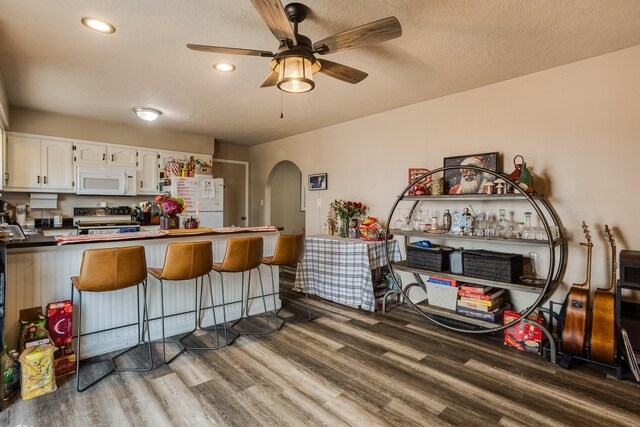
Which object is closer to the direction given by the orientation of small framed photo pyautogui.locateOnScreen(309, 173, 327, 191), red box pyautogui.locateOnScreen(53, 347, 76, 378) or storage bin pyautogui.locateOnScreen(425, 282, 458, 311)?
the red box

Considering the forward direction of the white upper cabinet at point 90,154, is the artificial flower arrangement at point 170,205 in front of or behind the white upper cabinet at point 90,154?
in front

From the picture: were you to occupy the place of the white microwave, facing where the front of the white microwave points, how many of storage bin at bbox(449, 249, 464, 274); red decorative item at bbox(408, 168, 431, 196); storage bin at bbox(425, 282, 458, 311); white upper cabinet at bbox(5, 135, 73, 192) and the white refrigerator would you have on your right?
1

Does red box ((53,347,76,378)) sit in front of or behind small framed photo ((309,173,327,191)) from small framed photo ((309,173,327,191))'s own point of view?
in front

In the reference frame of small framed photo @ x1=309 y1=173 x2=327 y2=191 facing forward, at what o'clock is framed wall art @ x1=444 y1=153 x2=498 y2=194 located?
The framed wall art is roughly at 9 o'clock from the small framed photo.

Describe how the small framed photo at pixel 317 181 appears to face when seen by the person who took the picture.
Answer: facing the viewer and to the left of the viewer

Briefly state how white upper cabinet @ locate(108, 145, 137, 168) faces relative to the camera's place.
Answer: facing the viewer

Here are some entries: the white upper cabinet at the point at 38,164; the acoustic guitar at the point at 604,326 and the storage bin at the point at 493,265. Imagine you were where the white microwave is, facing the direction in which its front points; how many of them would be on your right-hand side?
1

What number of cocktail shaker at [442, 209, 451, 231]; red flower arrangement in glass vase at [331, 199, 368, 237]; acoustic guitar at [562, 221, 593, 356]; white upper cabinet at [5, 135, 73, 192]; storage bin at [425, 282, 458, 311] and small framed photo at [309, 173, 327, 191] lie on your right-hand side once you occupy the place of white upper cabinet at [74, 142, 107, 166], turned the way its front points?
1

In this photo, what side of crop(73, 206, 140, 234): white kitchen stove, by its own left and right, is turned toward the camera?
front

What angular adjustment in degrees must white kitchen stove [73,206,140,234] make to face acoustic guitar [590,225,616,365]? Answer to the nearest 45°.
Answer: approximately 45° to its left

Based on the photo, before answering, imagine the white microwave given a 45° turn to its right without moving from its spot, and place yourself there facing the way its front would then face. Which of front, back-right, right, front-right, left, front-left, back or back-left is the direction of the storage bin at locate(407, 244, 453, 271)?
left

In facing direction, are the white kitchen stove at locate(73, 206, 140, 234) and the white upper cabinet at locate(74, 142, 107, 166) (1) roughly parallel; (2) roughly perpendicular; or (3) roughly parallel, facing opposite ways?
roughly parallel

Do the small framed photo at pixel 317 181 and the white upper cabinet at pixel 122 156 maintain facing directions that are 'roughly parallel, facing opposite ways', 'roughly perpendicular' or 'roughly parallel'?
roughly perpendicular

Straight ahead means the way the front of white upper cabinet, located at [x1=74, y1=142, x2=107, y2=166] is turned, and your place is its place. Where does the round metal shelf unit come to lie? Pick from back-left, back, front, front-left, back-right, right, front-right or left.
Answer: front-left

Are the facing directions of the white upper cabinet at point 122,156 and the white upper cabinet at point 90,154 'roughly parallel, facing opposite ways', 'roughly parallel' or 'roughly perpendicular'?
roughly parallel

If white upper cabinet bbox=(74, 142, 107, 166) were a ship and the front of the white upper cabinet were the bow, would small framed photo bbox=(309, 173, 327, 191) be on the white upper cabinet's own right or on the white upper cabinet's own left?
on the white upper cabinet's own left
